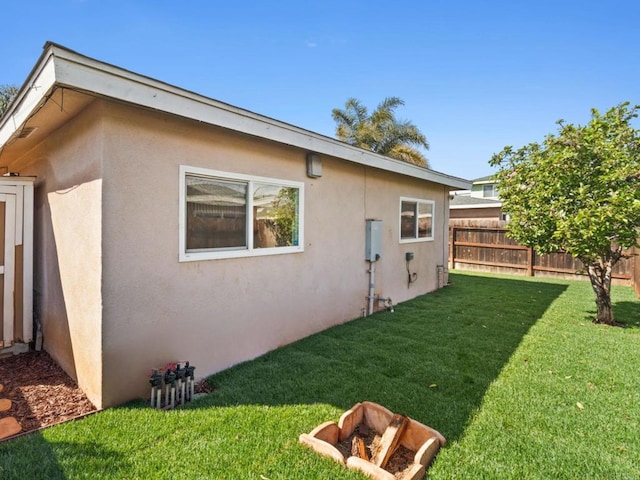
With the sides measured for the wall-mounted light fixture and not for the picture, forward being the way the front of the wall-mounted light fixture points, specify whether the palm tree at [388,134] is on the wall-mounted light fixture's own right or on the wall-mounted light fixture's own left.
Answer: on the wall-mounted light fixture's own left

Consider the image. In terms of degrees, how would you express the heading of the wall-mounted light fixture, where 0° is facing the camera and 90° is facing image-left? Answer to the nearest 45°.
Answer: approximately 315°

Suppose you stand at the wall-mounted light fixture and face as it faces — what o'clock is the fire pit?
The fire pit is roughly at 1 o'clock from the wall-mounted light fixture.

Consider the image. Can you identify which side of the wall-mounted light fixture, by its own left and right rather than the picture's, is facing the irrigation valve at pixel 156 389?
right

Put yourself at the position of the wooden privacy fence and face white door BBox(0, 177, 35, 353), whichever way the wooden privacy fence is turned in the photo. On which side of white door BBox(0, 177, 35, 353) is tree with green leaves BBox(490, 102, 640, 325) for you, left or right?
left

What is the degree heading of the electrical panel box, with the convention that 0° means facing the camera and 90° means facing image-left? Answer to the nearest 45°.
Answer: approximately 315°

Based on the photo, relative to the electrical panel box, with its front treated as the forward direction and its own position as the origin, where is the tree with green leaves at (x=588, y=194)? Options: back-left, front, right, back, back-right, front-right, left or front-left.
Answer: front-left

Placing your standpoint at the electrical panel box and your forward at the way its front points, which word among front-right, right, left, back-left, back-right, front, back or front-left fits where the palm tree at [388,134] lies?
back-left

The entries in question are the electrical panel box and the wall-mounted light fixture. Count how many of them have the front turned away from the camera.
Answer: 0

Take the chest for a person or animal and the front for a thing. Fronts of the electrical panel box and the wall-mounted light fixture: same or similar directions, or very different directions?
same or similar directions

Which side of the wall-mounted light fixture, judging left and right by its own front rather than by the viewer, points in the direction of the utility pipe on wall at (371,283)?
left

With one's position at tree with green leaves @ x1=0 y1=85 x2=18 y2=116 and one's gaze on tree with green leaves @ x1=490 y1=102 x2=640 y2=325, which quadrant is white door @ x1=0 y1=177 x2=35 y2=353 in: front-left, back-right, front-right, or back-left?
front-right

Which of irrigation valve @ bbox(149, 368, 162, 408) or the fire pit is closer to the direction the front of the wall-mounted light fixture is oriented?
the fire pit

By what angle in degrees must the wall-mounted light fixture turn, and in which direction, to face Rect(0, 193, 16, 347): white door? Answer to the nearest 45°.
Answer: approximately 135° to its right

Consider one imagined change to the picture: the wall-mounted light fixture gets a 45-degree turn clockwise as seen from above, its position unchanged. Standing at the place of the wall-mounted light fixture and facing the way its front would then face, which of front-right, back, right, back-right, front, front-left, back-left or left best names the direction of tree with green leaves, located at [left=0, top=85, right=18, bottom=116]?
back-right

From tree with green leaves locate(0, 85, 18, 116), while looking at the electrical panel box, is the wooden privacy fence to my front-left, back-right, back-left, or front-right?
front-left

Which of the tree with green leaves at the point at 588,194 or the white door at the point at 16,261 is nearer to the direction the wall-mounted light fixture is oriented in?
the tree with green leaves
